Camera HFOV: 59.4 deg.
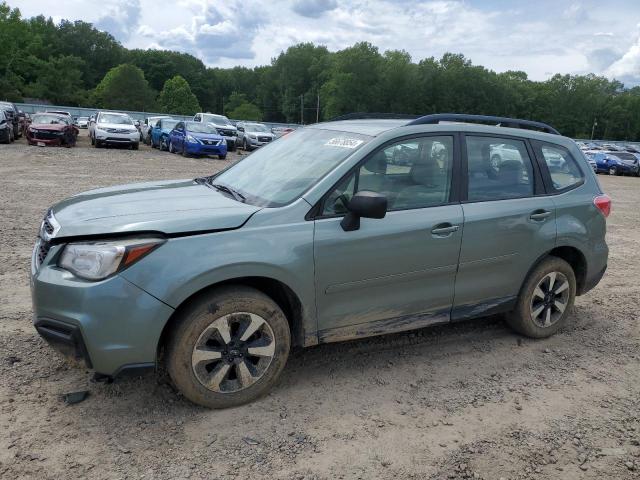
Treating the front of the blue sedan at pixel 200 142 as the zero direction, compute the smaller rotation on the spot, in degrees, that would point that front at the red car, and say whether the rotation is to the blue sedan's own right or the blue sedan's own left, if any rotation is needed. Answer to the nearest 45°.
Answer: approximately 135° to the blue sedan's own right

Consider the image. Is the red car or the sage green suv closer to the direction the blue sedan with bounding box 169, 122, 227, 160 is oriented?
the sage green suv

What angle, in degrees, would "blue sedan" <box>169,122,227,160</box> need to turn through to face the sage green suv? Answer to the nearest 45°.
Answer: approximately 45° to its right

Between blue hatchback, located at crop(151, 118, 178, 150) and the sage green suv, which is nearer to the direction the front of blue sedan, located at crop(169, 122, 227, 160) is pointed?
the sage green suv

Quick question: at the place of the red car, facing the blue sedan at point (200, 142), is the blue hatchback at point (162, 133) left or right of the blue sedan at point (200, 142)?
left

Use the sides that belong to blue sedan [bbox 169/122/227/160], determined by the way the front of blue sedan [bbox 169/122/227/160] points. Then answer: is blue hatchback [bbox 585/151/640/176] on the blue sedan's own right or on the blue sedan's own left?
on the blue sedan's own left

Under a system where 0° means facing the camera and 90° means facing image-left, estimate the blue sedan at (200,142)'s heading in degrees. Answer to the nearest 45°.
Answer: approximately 315°

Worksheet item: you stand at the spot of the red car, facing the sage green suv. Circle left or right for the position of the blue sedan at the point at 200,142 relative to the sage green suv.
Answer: left

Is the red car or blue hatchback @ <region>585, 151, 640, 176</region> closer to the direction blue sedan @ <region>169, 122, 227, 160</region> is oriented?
the blue hatchback

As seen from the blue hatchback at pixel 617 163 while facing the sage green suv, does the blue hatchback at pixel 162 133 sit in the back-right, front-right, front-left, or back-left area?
front-right

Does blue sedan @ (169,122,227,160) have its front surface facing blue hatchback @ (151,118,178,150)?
no
